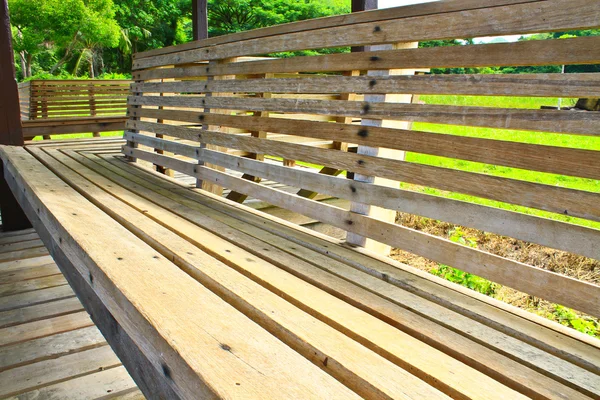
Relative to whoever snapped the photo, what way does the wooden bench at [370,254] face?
facing the viewer and to the left of the viewer

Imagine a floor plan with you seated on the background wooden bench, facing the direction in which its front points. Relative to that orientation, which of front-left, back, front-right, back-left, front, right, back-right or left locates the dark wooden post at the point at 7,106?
front

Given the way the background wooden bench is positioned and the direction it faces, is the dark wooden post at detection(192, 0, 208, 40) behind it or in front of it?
in front

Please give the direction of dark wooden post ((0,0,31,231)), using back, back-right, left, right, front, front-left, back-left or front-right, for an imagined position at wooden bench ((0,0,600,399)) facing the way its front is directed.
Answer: right

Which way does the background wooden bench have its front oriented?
toward the camera

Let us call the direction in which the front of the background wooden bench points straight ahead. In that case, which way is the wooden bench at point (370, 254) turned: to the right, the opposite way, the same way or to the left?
to the right

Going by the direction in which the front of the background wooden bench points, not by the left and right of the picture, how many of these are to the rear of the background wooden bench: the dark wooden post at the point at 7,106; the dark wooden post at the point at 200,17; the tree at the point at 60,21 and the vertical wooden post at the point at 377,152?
1

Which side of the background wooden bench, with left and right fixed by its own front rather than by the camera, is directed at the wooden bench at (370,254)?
front

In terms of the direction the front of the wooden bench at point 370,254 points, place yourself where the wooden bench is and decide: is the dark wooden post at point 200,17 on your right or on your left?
on your right

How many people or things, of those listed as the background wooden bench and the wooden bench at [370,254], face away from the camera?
0

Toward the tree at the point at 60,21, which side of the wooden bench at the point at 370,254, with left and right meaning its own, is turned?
right

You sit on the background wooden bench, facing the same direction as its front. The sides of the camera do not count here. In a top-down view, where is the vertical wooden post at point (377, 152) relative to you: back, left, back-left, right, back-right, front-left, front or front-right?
front

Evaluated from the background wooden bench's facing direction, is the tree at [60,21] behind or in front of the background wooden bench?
behind
